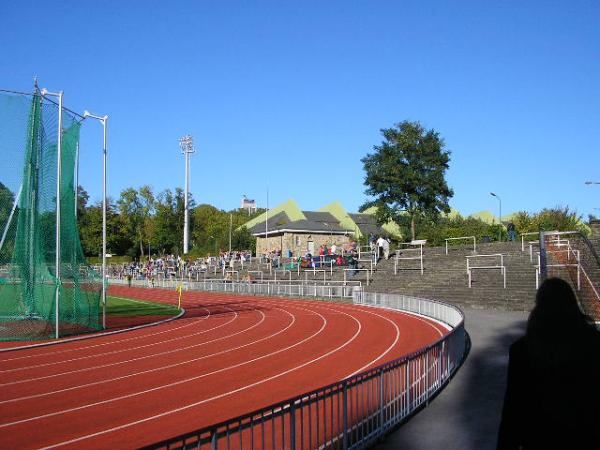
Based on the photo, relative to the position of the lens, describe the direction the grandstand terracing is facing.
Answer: facing the viewer and to the left of the viewer

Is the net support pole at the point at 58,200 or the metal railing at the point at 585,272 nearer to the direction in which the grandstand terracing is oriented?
the net support pole

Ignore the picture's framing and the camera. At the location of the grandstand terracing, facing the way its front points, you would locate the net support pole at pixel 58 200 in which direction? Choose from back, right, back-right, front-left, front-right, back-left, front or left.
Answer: front

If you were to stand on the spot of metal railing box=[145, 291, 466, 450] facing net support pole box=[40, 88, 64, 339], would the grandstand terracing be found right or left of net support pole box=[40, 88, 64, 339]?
right

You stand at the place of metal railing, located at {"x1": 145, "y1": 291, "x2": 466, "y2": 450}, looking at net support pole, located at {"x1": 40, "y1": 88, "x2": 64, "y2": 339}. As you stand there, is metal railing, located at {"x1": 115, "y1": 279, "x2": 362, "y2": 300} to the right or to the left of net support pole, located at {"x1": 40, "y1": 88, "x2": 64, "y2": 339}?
right
